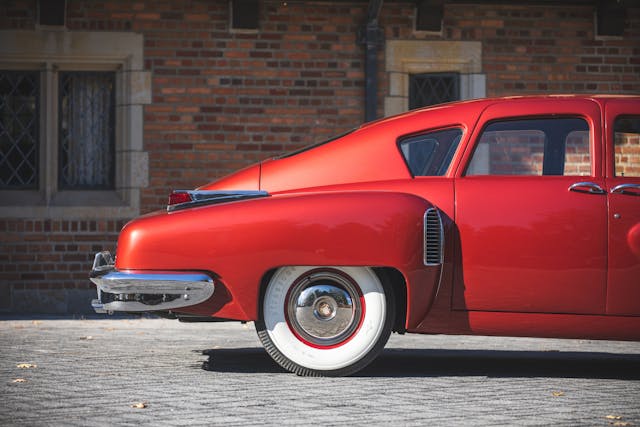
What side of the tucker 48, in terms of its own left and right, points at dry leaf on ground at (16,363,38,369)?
back

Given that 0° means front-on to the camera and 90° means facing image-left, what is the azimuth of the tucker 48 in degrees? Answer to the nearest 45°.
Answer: approximately 270°
